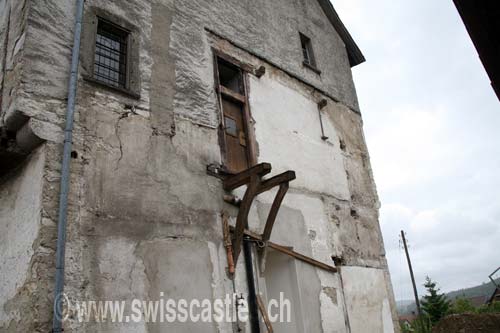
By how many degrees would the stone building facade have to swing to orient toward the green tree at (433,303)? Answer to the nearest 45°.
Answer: approximately 90° to its left
